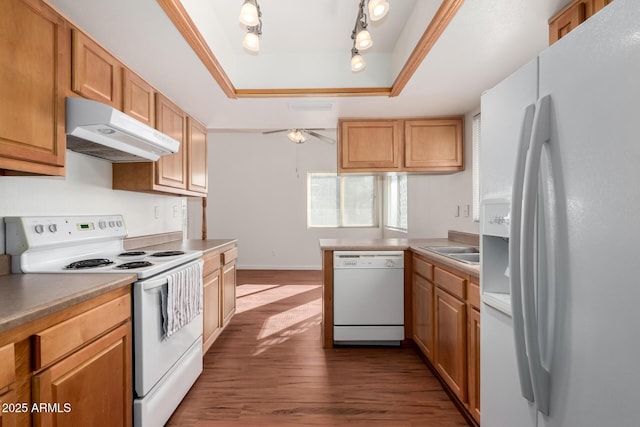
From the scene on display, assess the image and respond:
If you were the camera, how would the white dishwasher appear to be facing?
facing the viewer

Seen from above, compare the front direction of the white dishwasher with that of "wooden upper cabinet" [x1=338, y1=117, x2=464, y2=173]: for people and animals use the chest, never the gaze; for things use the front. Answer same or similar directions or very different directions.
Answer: same or similar directions

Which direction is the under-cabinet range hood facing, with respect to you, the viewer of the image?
facing the viewer and to the right of the viewer

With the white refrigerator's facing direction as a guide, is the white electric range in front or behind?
in front

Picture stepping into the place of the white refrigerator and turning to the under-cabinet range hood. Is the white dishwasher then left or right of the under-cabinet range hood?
right

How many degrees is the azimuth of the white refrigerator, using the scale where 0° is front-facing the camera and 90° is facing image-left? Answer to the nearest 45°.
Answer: approximately 45°

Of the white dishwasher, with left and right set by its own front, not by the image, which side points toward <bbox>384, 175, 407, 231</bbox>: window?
back

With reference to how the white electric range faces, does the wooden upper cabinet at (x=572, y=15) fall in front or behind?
in front

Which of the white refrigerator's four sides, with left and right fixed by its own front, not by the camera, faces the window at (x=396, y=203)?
right

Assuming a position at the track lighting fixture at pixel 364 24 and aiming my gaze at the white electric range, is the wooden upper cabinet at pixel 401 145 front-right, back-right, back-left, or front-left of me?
back-right

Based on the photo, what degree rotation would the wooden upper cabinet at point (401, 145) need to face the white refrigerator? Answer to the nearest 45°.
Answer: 0° — it already faces it

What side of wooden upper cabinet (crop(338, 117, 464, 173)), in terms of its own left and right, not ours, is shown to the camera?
front

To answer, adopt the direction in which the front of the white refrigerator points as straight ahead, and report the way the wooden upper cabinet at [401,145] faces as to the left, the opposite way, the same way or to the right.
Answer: to the left

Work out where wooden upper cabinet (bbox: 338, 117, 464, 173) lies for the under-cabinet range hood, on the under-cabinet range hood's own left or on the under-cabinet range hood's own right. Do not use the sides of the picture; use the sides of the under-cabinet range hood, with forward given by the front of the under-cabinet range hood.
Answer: on the under-cabinet range hood's own left

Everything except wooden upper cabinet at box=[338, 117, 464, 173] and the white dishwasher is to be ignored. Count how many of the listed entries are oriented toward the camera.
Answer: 2

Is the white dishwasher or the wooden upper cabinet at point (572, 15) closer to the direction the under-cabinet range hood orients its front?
the wooden upper cabinet

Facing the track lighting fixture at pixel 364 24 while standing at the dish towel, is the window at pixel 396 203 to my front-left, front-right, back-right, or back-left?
front-left
